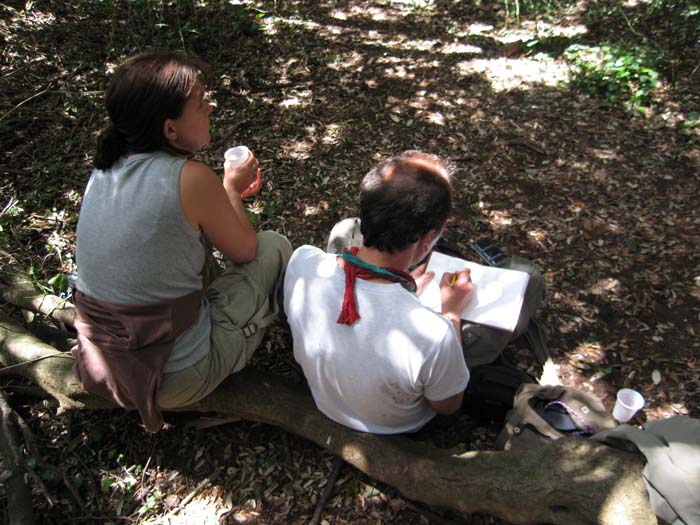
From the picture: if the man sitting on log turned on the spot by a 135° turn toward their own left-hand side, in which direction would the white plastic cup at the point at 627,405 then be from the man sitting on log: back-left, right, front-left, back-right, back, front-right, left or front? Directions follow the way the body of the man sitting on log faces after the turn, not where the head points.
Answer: back

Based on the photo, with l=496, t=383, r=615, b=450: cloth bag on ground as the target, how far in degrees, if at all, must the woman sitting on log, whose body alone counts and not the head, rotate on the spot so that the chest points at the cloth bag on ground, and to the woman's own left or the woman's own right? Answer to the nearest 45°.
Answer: approximately 90° to the woman's own right

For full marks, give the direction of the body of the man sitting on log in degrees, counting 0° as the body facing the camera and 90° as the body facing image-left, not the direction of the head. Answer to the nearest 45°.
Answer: approximately 225°

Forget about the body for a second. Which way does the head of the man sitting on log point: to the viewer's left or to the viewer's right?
to the viewer's right

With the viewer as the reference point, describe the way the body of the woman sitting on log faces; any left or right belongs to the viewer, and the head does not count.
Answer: facing away from the viewer and to the right of the viewer

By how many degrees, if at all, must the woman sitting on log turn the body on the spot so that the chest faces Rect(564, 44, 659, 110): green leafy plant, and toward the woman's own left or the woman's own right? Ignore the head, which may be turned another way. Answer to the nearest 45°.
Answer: approximately 45° to the woman's own right

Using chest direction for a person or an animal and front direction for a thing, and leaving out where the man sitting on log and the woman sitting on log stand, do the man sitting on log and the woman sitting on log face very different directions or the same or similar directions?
same or similar directions

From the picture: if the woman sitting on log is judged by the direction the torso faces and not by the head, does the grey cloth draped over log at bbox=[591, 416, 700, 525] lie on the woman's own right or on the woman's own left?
on the woman's own right

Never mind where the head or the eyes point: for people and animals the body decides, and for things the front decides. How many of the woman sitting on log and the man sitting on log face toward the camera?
0

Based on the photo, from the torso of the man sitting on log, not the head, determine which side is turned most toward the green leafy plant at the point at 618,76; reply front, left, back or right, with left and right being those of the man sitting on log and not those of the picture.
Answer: front

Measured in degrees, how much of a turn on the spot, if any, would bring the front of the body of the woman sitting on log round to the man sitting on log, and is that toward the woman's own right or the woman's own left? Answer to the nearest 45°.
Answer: approximately 90° to the woman's own right

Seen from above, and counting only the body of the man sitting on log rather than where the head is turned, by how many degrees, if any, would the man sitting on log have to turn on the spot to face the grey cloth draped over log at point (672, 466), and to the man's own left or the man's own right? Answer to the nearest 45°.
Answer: approximately 90° to the man's own right

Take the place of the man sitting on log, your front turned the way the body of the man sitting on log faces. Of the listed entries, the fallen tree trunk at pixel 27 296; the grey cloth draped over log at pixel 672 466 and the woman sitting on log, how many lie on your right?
1

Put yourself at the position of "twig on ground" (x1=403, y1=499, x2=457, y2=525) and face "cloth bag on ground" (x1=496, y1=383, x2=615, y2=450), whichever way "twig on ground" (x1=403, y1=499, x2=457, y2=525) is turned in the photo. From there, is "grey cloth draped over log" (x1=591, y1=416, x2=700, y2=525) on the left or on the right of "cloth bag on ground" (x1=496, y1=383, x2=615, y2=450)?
right

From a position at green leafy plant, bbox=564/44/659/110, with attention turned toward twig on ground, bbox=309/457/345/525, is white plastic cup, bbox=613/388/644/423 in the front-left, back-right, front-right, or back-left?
front-left

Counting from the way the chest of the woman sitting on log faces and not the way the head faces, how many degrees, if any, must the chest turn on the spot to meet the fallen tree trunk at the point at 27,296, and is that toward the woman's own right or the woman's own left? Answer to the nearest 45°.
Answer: approximately 90° to the woman's own left
